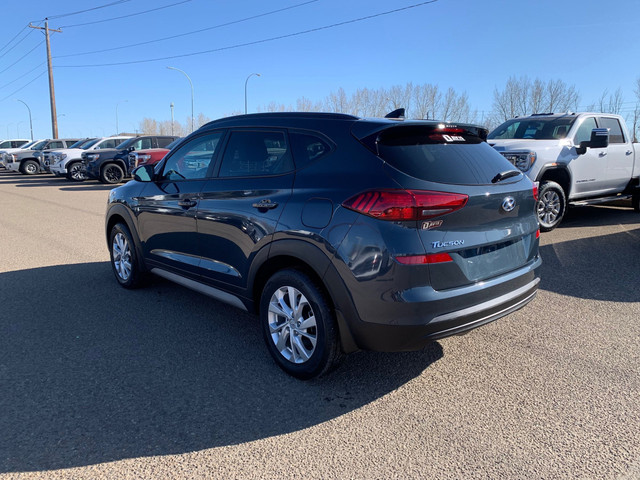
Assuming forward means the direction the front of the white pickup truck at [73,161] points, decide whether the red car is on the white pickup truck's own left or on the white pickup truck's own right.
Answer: on the white pickup truck's own left

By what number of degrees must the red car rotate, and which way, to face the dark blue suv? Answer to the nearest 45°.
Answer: approximately 45° to its left

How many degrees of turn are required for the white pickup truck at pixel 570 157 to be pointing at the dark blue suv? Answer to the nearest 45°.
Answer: approximately 45° to its left

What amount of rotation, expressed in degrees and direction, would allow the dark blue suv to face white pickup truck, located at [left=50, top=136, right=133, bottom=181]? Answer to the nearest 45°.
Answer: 0° — it already faces it

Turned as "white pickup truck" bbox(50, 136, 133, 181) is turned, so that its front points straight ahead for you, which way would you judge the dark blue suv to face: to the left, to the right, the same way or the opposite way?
to the right

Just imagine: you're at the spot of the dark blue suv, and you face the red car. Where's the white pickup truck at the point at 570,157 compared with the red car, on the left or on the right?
right

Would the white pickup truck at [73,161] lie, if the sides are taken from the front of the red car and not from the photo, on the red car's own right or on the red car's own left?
on the red car's own right

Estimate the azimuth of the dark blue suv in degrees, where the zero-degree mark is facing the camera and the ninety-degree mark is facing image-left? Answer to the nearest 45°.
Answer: approximately 135°

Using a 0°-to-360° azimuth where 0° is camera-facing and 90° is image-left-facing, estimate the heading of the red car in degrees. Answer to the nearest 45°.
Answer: approximately 45°

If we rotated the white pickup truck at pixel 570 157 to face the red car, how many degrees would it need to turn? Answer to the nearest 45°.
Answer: approximately 45° to its right
